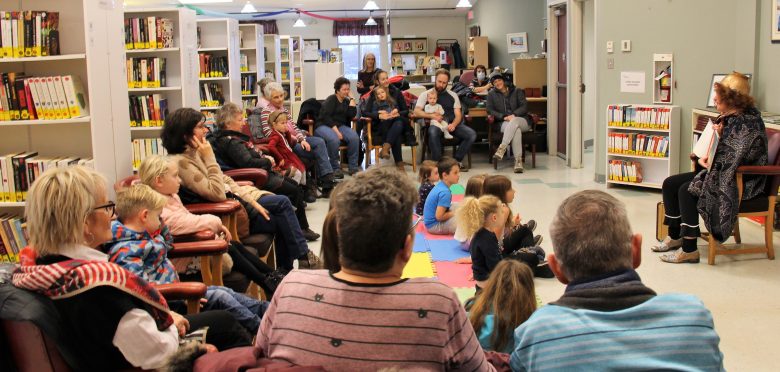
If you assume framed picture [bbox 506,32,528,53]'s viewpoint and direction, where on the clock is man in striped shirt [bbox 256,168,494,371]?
The man in striped shirt is roughly at 12 o'clock from the framed picture.

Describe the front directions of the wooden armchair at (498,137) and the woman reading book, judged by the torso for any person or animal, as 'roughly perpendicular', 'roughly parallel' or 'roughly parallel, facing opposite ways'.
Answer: roughly perpendicular

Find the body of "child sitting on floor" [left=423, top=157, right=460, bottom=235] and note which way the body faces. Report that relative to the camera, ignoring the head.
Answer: to the viewer's right

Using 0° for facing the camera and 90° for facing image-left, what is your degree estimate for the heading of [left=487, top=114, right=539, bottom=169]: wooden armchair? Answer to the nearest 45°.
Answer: approximately 0°

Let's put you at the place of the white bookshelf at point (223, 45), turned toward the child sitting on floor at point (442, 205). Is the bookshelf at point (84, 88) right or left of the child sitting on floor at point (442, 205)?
right

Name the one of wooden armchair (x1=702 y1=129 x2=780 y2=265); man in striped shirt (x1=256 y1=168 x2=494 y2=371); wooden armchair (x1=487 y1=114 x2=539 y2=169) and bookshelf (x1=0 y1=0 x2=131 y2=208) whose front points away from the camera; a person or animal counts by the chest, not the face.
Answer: the man in striped shirt

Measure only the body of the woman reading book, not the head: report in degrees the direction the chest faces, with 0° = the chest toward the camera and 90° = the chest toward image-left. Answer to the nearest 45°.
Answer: approximately 90°

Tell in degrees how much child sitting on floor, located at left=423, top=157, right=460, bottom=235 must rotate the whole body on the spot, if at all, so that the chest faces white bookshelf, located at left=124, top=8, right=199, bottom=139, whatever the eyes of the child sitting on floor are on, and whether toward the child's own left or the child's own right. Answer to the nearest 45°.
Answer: approximately 180°

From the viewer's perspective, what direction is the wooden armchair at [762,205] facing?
to the viewer's left

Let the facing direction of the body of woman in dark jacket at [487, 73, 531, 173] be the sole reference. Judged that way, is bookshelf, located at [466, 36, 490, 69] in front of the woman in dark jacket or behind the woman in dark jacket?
behind

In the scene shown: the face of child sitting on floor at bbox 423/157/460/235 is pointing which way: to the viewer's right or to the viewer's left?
to the viewer's right

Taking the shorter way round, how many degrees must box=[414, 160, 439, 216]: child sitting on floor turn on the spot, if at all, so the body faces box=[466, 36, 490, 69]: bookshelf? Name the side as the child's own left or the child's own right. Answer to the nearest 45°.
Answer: approximately 90° to the child's own left

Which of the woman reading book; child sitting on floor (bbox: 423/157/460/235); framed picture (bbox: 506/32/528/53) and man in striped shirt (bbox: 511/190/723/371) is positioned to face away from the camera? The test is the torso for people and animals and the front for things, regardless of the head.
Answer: the man in striped shirt
